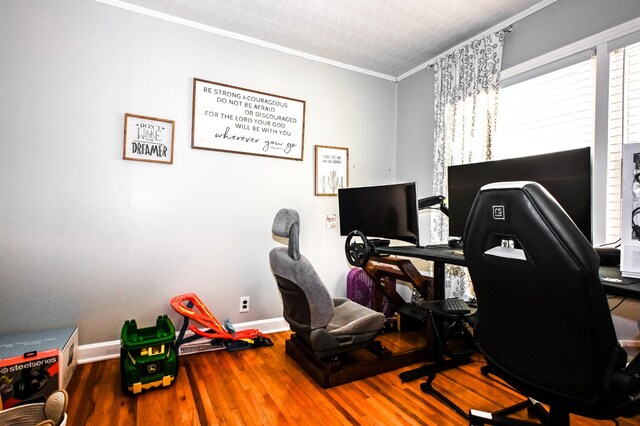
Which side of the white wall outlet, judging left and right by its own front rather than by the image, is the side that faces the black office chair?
front

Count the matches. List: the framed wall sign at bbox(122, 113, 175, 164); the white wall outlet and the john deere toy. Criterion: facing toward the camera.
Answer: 3

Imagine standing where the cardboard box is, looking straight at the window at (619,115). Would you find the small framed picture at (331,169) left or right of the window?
left

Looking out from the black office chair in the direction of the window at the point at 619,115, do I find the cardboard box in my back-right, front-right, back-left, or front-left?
back-left

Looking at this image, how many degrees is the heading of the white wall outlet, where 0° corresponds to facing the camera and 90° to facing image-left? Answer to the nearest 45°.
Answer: approximately 0°

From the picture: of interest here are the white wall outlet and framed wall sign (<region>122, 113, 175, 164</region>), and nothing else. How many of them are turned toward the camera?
2

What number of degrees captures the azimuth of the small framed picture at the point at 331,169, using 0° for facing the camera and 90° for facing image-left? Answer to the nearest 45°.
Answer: approximately 315°

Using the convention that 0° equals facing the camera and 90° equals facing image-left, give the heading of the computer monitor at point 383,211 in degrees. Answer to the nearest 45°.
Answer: approximately 45°

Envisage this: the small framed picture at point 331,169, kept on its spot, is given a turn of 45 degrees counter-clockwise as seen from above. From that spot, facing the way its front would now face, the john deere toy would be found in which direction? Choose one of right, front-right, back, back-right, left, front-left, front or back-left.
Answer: back-right

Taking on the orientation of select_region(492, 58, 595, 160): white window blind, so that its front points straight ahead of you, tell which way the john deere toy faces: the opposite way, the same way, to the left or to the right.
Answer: to the left

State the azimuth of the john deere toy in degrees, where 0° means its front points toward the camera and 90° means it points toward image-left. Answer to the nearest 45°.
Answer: approximately 0°

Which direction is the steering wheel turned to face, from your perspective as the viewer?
facing the viewer and to the left of the viewer
